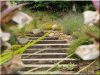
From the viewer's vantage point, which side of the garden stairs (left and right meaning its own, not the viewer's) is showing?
front
